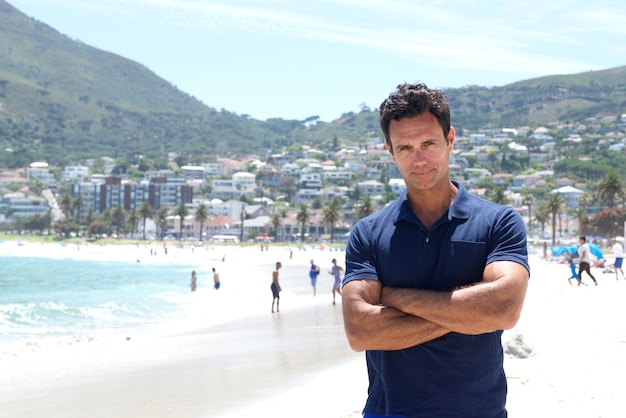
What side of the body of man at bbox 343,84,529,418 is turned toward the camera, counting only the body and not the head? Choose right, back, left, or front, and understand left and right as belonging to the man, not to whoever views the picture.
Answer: front

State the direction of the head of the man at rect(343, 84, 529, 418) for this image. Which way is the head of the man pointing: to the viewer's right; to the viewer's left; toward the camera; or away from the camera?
toward the camera
